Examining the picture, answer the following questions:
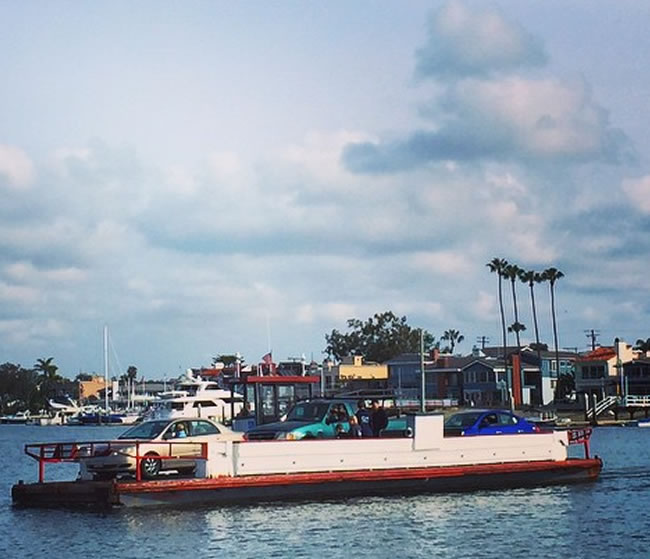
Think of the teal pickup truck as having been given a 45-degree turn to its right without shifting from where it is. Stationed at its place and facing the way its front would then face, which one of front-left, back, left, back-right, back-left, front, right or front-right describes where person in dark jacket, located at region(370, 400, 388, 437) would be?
back

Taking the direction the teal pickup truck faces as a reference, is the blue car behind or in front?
behind

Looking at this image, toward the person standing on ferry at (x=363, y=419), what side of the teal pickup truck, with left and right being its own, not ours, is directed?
left

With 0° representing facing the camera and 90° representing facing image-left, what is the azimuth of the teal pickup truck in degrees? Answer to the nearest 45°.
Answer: approximately 45°
